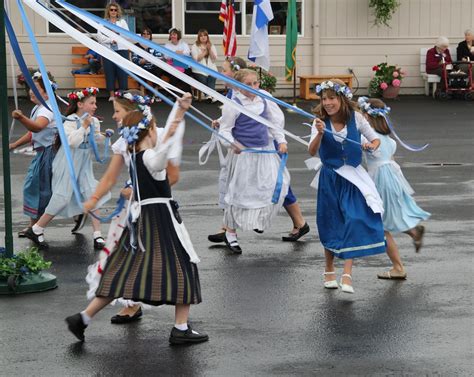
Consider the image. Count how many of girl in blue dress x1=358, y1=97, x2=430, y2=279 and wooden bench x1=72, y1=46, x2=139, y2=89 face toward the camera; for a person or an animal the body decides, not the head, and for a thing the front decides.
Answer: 1

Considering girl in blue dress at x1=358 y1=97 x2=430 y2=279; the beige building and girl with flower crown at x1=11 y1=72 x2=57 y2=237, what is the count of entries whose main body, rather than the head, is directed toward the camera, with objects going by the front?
1

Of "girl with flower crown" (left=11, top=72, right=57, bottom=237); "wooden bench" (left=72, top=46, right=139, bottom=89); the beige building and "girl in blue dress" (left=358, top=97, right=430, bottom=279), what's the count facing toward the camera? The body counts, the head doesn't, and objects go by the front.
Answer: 2

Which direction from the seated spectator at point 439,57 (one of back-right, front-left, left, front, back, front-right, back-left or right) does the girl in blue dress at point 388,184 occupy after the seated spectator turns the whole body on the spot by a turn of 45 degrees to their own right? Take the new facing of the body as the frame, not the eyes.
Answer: front

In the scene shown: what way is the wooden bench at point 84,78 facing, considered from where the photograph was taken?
facing the viewer

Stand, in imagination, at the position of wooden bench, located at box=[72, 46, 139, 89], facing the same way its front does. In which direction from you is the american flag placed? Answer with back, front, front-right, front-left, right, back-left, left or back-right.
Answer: front-left

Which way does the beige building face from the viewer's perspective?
toward the camera

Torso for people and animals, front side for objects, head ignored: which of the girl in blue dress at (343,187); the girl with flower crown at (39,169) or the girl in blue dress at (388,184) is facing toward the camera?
the girl in blue dress at (343,187)

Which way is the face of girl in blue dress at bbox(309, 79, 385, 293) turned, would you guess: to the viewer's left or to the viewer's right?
to the viewer's left

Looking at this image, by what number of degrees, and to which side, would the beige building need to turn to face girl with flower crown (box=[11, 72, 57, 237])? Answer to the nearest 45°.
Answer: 0° — it already faces them

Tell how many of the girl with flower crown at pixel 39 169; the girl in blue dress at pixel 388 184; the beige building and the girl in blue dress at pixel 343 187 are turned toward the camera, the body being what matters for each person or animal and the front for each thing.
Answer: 2

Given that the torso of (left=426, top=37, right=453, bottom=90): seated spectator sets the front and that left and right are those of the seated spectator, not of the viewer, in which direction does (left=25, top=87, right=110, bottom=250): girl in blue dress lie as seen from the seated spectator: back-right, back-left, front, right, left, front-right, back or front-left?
front-right

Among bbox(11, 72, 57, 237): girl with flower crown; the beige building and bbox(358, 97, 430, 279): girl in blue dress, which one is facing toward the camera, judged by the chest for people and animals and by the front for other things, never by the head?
the beige building

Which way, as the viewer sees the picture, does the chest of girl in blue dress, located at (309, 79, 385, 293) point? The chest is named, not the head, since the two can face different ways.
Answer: toward the camera
